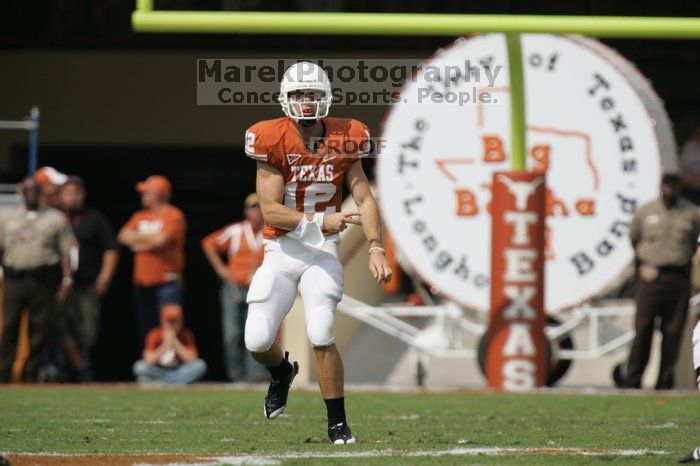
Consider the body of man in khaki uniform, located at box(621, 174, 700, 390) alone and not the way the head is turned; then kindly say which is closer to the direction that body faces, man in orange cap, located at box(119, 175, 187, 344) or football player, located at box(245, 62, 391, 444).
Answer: the football player

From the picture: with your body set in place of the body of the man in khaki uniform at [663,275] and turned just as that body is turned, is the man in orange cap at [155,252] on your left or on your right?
on your right

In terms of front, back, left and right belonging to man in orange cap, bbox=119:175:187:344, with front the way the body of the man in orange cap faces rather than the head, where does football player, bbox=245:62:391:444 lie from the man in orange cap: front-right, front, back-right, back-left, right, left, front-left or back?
front-left

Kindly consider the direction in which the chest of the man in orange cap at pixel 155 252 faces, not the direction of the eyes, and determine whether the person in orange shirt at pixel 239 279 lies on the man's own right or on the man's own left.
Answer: on the man's own left

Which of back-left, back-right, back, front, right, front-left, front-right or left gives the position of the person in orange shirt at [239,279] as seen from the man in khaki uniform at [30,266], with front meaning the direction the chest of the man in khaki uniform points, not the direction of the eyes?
left

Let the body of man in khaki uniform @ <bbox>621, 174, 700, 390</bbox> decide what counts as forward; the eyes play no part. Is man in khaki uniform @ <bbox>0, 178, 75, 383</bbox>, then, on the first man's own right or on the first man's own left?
on the first man's own right

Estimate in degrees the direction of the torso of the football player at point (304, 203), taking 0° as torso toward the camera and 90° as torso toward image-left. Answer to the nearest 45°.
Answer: approximately 0°
